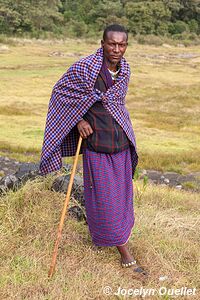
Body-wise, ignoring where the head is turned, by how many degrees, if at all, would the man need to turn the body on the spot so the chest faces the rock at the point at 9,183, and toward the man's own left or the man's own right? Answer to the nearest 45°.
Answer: approximately 180°

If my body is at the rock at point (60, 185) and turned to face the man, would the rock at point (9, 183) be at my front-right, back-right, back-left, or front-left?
back-right

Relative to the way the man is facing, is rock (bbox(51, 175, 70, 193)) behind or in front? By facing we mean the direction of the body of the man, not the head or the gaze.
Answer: behind

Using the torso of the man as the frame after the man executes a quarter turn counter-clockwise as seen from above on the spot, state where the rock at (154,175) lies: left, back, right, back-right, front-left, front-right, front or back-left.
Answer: front-left

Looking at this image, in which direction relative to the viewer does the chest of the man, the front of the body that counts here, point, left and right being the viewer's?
facing the viewer and to the right of the viewer
